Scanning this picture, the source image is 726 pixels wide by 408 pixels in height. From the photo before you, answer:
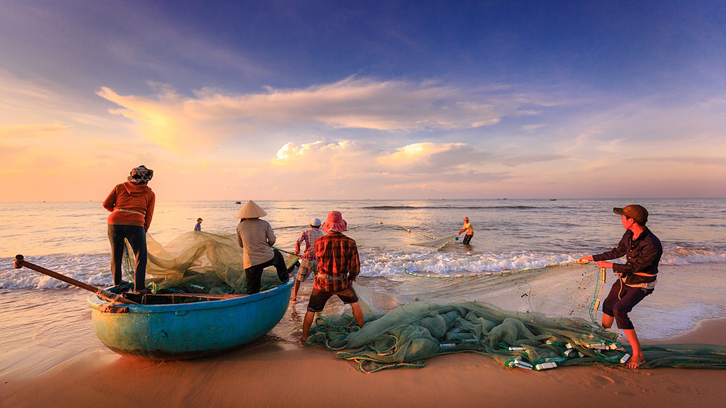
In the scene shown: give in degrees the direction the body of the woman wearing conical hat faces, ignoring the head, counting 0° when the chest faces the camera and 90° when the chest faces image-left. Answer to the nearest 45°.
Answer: approximately 225°

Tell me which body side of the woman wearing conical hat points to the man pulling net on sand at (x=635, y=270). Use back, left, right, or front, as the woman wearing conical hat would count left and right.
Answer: right

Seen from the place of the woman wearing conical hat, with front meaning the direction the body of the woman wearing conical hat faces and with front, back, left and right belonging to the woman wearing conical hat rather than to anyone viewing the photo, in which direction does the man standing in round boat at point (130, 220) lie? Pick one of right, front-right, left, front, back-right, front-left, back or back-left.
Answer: back-left

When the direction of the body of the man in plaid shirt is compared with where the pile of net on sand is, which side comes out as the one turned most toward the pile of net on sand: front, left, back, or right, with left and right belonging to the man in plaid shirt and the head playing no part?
right

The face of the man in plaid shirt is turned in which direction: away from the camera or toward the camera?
away from the camera

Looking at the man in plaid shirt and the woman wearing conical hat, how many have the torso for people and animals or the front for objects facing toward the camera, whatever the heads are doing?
0

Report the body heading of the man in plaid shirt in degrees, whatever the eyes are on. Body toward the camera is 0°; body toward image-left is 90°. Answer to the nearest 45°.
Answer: approximately 180°

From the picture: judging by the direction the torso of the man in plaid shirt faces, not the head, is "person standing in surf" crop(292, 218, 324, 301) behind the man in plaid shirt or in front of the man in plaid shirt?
in front

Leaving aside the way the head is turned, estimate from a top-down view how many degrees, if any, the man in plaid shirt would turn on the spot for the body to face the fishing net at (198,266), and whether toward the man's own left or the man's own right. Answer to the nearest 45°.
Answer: approximately 45° to the man's own left

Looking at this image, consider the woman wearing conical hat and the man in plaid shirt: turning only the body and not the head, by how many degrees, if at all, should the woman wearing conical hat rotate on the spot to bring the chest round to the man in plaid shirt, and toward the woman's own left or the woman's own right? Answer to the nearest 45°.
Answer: approximately 90° to the woman's own right

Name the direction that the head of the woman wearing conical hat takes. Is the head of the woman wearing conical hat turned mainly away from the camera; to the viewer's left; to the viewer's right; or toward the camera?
away from the camera

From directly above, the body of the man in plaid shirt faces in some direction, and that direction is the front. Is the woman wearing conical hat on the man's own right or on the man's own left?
on the man's own left
